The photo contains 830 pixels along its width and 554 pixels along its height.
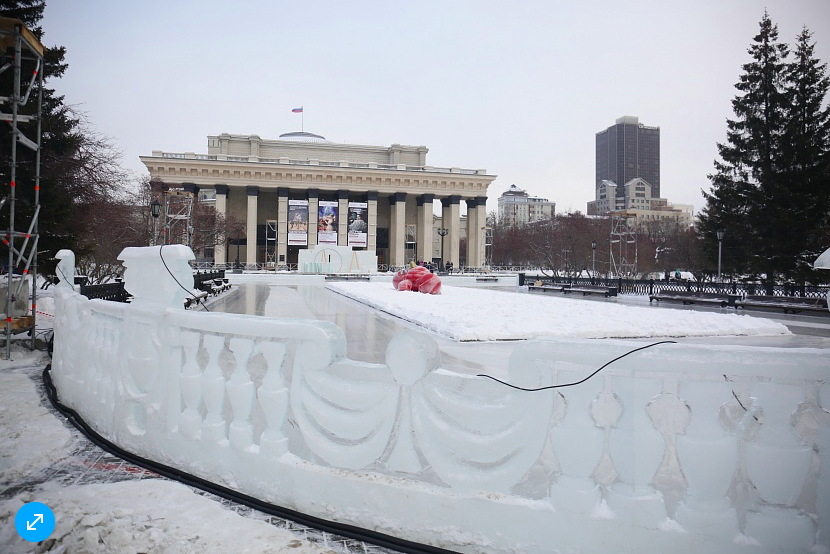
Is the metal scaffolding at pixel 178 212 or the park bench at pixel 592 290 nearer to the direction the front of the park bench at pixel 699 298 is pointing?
the metal scaffolding

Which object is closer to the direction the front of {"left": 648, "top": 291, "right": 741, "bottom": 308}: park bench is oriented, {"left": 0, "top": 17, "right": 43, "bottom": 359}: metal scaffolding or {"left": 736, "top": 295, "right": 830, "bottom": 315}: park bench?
the metal scaffolding

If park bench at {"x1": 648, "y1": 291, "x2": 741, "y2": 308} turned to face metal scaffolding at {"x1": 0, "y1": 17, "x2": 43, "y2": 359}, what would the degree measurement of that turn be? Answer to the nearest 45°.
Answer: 0° — it already faces it

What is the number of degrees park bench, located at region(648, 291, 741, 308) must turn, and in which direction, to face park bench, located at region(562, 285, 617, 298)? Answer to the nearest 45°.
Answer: approximately 90° to its right

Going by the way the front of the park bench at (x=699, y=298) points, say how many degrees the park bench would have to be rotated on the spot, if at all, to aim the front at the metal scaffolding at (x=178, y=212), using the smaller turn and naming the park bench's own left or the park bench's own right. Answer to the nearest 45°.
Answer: approximately 45° to the park bench's own right

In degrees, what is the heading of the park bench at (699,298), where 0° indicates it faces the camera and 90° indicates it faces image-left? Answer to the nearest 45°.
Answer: approximately 45°

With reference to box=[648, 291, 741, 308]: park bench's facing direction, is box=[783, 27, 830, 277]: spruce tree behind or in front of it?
behind
